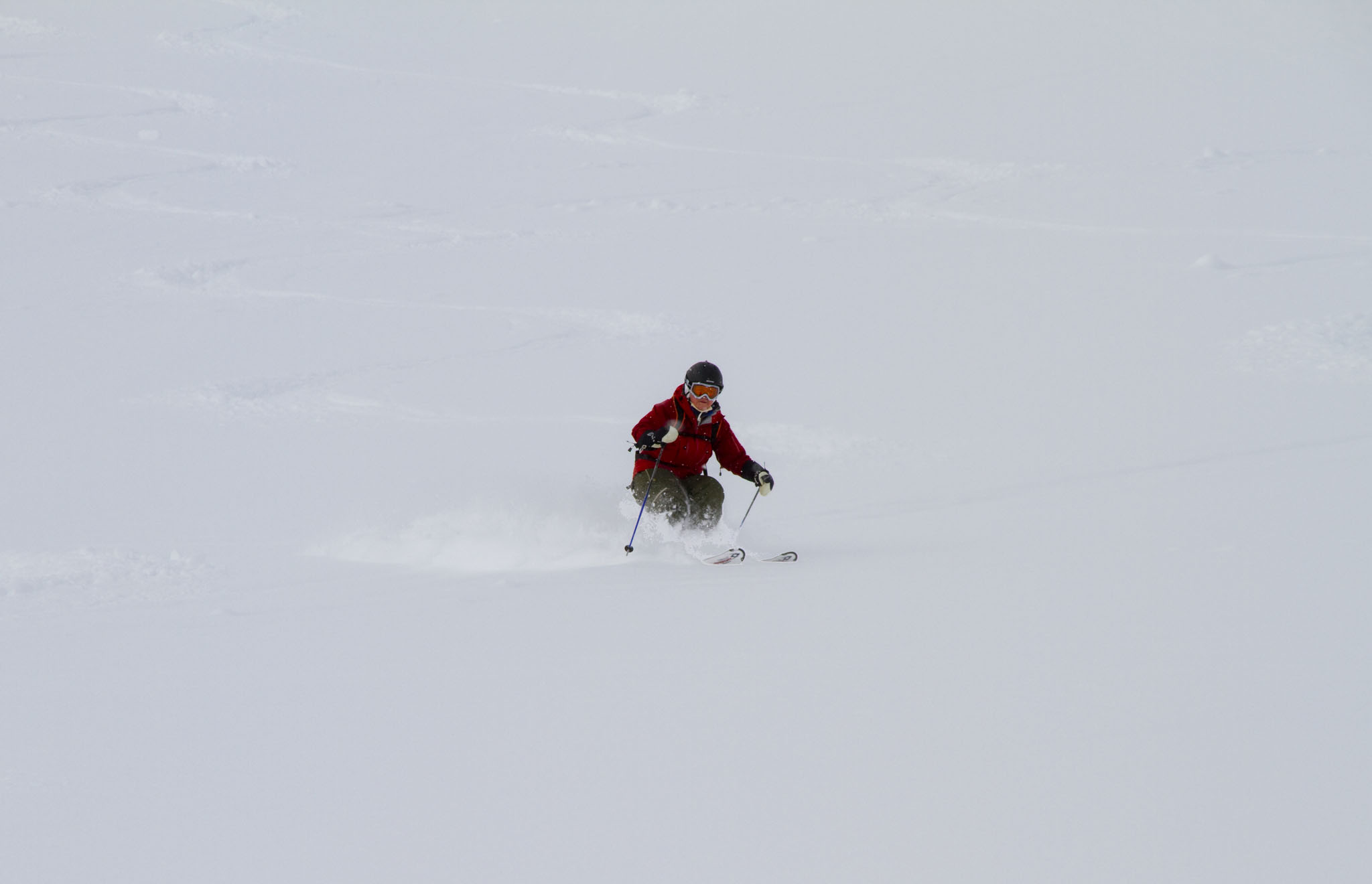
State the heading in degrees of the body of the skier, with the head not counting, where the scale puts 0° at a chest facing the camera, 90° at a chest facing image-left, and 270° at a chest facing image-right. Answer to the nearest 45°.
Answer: approximately 315°
